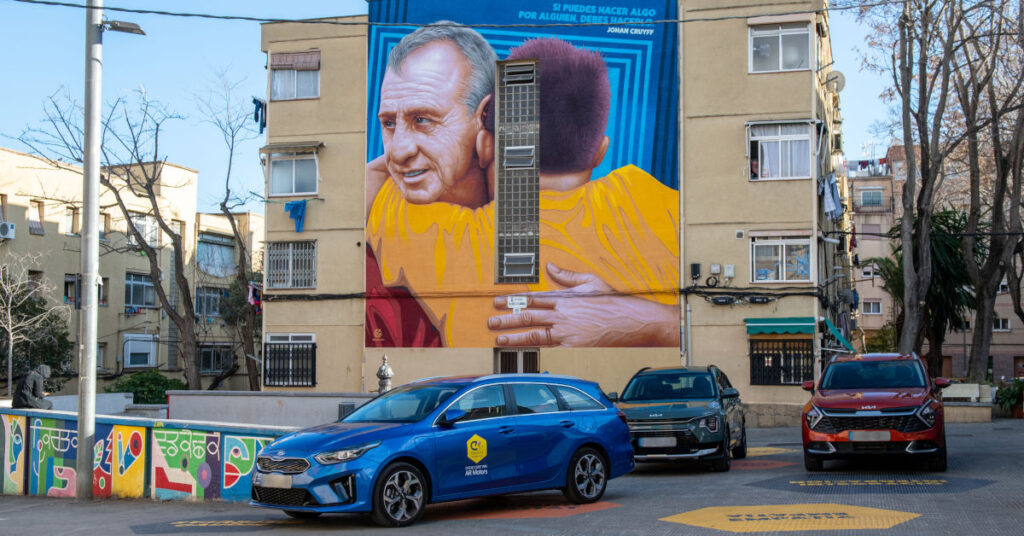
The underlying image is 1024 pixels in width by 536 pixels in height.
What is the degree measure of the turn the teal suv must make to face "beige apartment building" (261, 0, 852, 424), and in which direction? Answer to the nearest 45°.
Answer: approximately 135° to its right

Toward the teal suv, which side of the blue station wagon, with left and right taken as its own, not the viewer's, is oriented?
back

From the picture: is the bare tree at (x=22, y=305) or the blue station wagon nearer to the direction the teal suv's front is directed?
the blue station wagon

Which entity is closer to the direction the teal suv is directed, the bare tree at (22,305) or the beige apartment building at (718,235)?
the bare tree

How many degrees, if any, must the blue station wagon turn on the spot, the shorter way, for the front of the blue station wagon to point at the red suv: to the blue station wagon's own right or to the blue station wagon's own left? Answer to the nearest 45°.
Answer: approximately 180°

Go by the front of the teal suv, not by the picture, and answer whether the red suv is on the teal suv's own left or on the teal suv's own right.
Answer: on the teal suv's own left

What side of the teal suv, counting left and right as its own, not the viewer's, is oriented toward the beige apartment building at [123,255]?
right

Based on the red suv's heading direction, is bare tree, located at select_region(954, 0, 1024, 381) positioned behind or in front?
behind

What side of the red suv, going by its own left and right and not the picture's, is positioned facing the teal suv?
right
